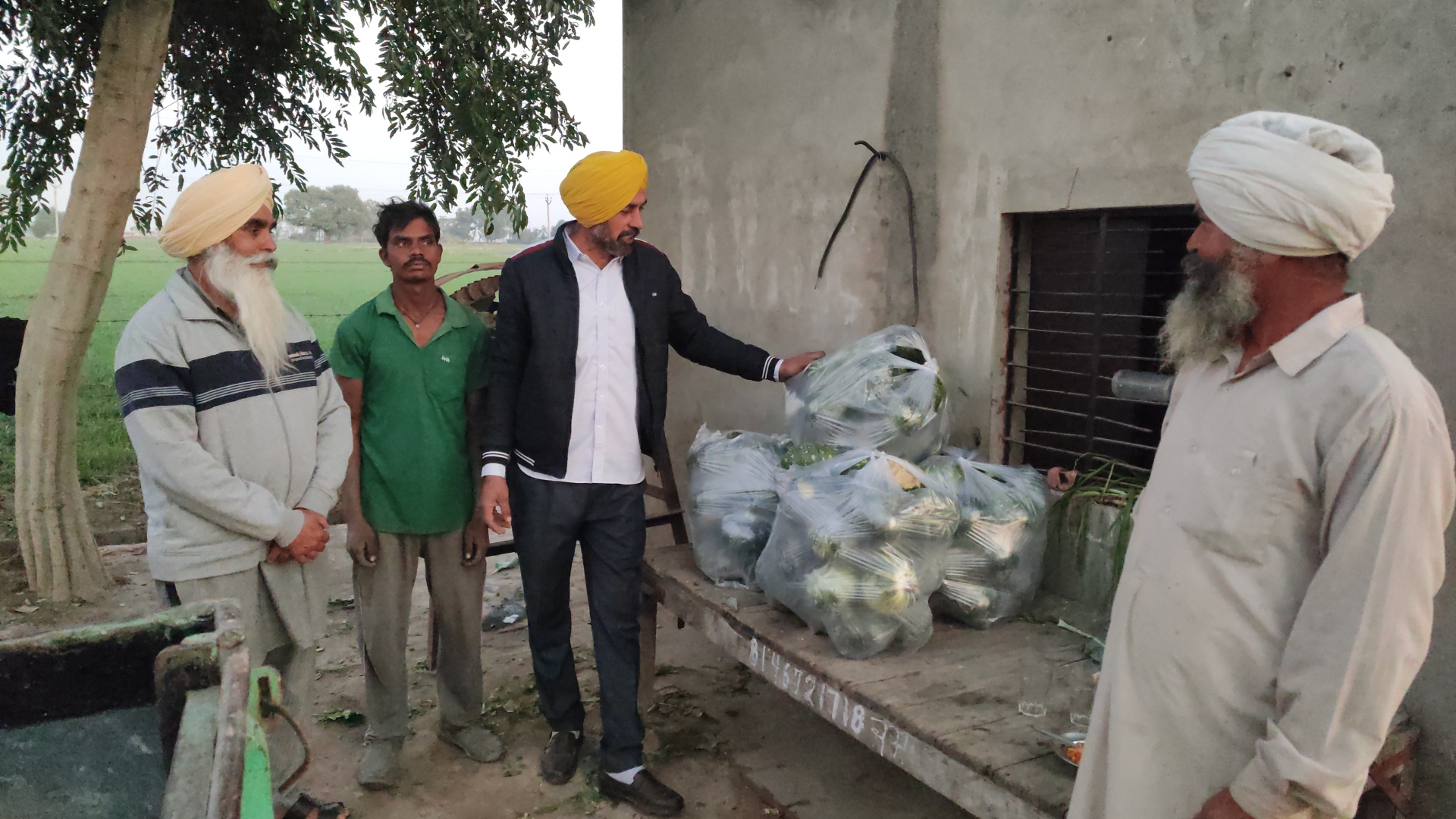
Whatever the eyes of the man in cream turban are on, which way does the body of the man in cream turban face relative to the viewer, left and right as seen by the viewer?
facing the viewer and to the right of the viewer

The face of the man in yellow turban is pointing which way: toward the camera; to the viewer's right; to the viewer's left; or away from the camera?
to the viewer's right

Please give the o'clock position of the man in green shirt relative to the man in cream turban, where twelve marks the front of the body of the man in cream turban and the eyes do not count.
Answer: The man in green shirt is roughly at 9 o'clock from the man in cream turban.

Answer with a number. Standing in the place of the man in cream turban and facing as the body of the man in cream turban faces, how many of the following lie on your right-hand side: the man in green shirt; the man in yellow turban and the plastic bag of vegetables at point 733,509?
0

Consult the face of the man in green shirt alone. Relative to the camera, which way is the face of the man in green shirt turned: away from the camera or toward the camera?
toward the camera

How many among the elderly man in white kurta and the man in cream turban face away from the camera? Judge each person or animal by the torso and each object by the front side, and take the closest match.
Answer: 0

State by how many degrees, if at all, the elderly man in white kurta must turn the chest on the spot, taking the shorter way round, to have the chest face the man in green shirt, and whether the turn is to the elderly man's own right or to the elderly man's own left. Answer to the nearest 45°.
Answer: approximately 45° to the elderly man's own right

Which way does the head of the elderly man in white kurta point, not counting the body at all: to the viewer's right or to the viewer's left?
to the viewer's left

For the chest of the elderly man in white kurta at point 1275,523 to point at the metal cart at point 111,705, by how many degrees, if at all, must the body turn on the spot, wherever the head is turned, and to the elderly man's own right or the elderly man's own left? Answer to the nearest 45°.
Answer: approximately 45° to the elderly man's own right

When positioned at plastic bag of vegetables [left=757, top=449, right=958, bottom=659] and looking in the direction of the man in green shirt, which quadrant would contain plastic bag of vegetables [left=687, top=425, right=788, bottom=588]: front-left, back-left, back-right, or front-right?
front-right

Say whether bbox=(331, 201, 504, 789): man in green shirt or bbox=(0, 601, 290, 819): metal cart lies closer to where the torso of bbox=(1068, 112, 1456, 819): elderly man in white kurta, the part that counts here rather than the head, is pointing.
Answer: the metal cart

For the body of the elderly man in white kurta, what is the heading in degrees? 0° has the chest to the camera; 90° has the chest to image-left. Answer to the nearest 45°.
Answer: approximately 45°
